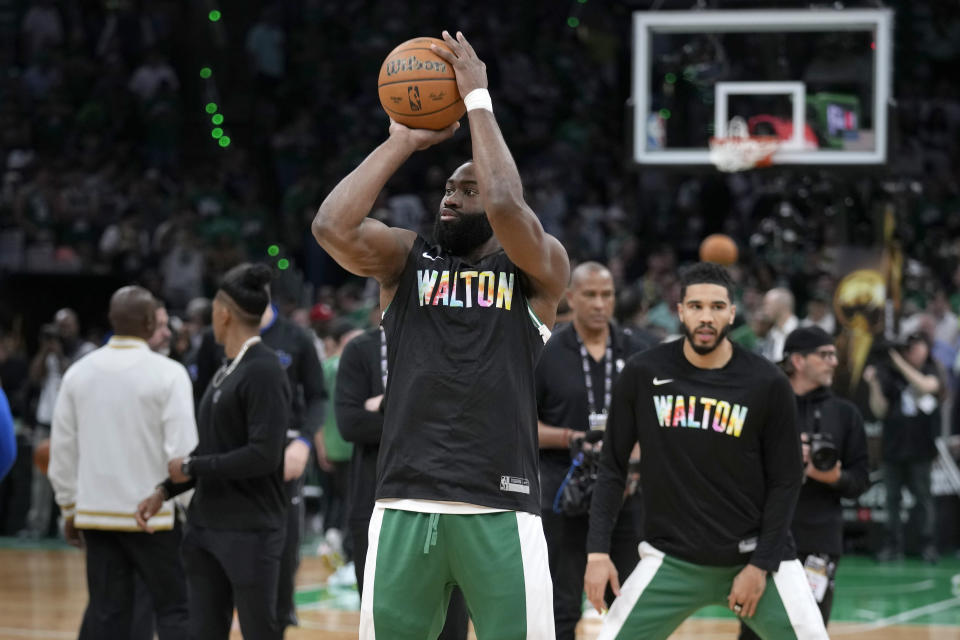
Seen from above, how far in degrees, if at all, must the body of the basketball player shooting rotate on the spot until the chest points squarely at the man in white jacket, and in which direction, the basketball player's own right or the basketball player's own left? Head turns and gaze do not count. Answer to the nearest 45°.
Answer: approximately 135° to the basketball player's own right

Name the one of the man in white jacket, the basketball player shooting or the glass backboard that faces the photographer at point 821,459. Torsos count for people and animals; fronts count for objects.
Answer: the glass backboard

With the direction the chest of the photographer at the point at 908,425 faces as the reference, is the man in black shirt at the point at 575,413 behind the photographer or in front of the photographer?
in front

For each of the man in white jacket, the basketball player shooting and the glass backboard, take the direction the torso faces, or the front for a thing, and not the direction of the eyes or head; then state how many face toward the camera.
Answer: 2

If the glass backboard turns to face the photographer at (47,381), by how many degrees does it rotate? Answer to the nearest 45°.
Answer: approximately 90° to its right

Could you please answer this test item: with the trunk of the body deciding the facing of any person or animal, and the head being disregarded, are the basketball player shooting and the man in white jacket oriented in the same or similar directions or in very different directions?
very different directions

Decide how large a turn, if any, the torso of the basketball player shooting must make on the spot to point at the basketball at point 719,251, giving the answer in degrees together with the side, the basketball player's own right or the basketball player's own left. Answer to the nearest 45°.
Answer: approximately 180°

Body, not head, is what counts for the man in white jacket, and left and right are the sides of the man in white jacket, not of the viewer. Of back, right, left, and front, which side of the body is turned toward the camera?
back
